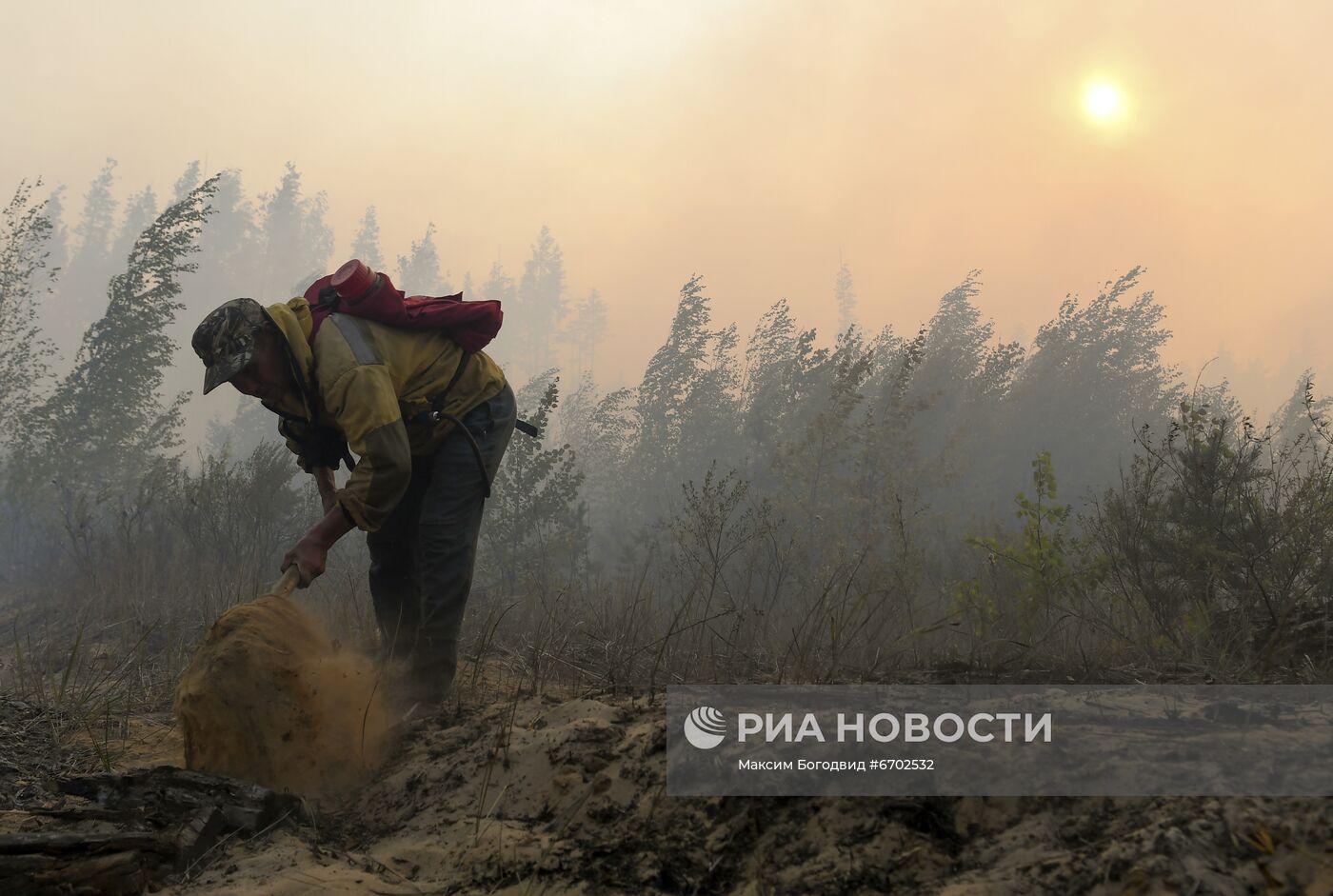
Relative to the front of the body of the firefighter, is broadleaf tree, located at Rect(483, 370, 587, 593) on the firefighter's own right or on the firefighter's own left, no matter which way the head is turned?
on the firefighter's own right

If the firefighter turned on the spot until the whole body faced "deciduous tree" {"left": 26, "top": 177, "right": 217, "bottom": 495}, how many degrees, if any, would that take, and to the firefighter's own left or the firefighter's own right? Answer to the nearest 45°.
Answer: approximately 90° to the firefighter's own right

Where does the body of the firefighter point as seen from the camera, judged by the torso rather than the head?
to the viewer's left

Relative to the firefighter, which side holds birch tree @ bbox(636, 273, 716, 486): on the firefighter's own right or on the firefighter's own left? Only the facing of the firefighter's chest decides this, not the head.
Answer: on the firefighter's own right
